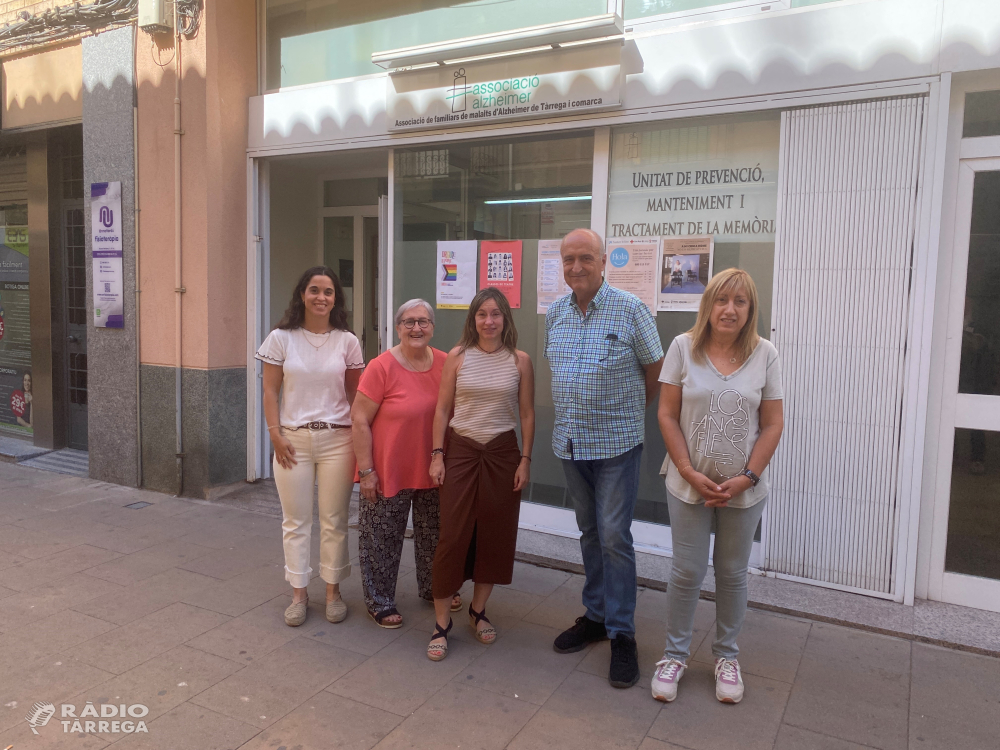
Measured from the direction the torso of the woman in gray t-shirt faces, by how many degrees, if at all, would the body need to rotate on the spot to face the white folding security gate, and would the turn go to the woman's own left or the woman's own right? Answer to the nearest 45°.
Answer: approximately 135° to the woman's own left

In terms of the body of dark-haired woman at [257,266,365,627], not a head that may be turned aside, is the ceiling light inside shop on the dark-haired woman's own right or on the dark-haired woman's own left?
on the dark-haired woman's own left

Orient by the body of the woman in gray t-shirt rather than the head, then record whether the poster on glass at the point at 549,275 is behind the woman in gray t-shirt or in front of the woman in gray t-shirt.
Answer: behind

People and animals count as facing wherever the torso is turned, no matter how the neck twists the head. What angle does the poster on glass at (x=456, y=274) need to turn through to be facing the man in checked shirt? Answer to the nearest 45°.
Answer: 0° — it already faces them

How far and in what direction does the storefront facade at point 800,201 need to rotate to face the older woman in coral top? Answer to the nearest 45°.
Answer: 0° — it already faces them

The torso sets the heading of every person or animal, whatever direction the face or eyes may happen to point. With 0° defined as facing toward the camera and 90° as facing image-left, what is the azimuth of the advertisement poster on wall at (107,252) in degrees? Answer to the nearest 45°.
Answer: approximately 45°

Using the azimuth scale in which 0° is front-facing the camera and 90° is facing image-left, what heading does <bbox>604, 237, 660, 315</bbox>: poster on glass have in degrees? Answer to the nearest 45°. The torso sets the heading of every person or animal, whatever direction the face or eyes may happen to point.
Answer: approximately 0°
